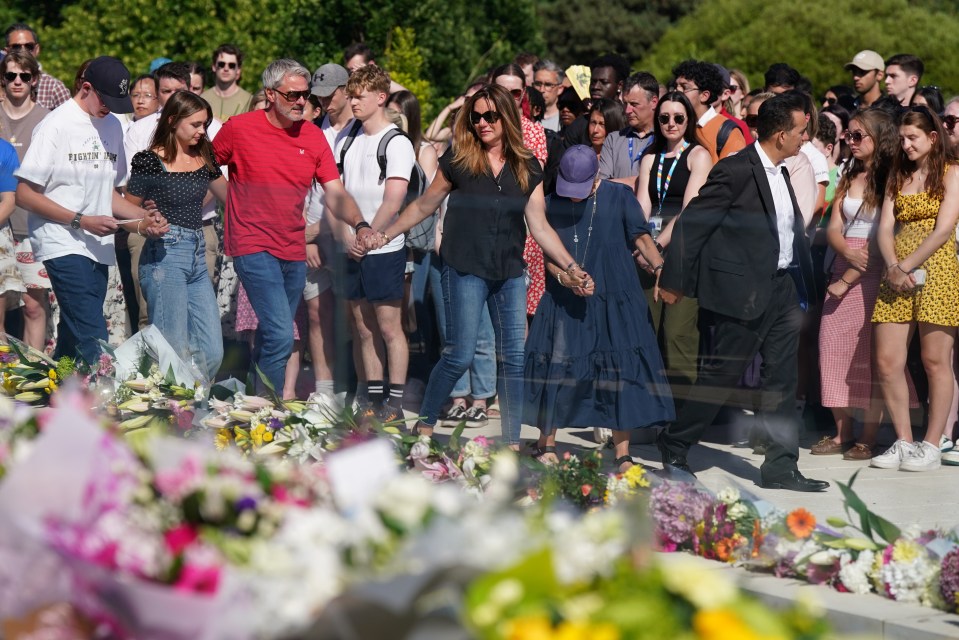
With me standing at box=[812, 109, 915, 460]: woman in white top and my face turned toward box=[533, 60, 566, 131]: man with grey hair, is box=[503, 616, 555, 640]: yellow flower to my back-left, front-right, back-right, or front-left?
back-left

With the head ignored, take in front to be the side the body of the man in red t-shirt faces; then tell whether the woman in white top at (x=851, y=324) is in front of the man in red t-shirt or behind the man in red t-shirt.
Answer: in front

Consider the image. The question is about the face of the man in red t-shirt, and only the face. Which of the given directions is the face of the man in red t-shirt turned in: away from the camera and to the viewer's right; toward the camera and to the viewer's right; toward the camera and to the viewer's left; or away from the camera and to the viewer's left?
toward the camera and to the viewer's right

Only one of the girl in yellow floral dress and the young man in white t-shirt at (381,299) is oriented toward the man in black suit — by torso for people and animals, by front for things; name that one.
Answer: the girl in yellow floral dress

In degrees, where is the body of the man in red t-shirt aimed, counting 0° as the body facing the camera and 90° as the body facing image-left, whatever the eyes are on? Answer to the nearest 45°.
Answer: approximately 315°

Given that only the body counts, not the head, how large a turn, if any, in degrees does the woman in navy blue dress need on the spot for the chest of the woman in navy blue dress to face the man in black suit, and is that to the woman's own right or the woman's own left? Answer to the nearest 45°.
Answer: approximately 90° to the woman's own left
